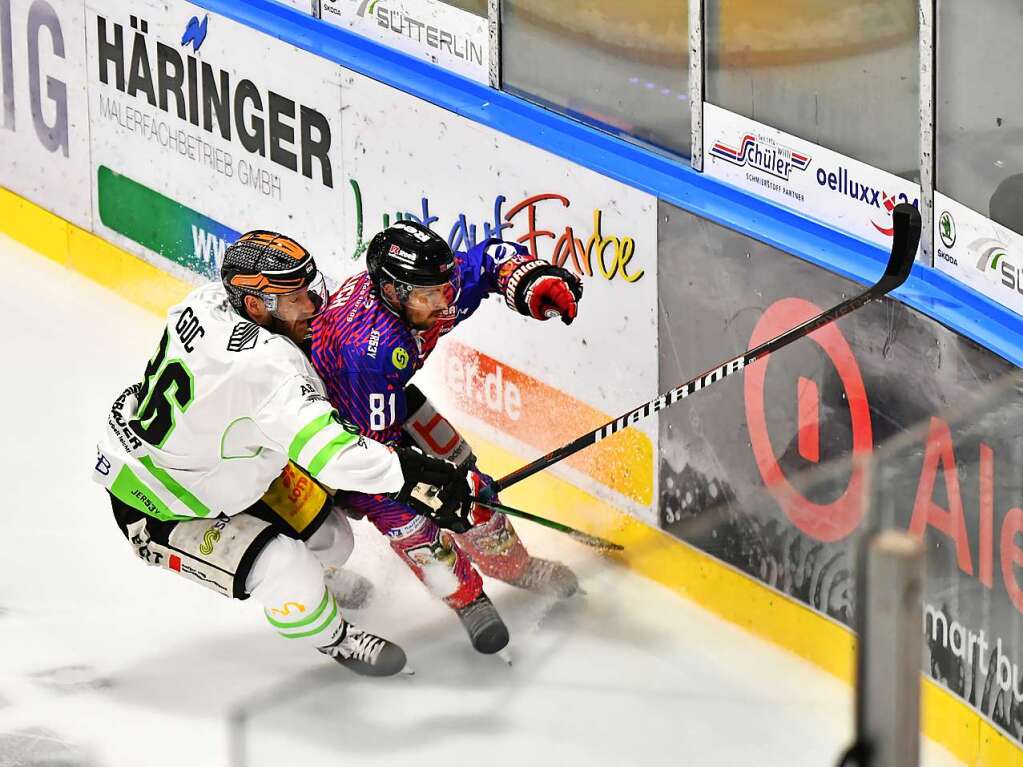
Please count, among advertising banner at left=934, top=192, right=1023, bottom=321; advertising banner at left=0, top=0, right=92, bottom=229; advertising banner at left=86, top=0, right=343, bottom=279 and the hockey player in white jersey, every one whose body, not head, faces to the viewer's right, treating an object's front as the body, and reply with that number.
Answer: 1

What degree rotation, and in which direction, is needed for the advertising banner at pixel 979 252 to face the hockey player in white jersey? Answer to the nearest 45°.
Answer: approximately 45° to its right

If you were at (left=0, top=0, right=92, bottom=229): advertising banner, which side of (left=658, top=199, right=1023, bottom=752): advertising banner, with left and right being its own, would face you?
right

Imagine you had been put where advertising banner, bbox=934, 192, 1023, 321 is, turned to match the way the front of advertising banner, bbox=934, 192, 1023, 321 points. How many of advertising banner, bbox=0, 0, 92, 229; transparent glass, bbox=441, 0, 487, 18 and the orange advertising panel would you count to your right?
3

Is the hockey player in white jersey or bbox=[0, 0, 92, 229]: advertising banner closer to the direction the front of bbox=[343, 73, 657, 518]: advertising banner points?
the hockey player in white jersey

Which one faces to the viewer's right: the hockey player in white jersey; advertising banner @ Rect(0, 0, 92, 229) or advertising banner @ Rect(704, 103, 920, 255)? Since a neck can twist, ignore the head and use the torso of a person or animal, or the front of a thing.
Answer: the hockey player in white jersey

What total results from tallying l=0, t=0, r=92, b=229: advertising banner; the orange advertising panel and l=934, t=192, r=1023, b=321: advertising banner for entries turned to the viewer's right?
0

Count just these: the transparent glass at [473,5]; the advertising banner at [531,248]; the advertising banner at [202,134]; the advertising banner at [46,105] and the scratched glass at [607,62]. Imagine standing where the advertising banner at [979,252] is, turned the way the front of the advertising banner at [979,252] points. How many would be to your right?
5

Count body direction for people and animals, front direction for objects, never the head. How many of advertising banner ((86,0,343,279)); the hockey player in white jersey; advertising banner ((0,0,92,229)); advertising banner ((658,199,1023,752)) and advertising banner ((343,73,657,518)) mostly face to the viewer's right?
1

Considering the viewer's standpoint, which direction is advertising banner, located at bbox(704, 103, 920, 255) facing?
facing the viewer and to the left of the viewer

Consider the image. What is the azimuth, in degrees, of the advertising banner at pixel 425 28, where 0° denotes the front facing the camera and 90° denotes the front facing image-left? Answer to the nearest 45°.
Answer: approximately 45°

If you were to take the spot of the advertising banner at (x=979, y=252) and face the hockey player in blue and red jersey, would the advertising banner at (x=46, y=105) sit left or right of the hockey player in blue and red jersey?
right

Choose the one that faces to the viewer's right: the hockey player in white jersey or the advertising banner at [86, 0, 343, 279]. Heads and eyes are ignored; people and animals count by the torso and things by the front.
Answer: the hockey player in white jersey

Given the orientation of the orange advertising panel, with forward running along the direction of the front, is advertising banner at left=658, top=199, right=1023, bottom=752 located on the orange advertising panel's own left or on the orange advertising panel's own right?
on the orange advertising panel's own left

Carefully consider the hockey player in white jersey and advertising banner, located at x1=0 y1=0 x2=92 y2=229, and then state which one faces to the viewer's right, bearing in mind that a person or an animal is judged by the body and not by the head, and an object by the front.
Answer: the hockey player in white jersey
